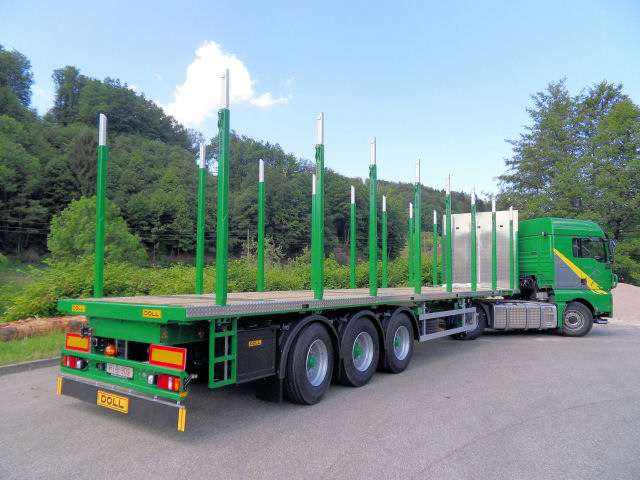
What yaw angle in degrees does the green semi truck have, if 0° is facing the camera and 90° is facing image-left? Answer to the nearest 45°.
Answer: approximately 225°

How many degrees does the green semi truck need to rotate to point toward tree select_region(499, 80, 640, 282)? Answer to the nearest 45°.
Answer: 0° — it already faces it
